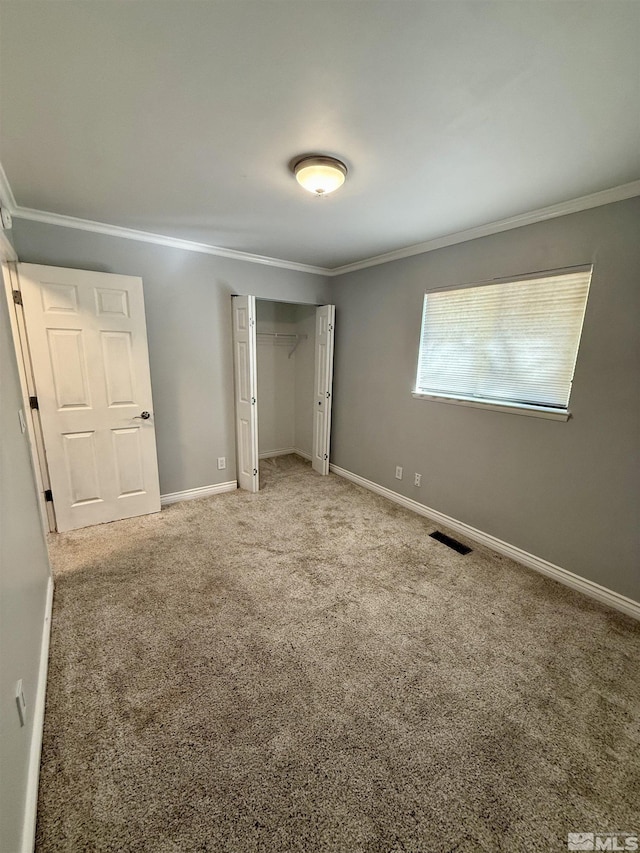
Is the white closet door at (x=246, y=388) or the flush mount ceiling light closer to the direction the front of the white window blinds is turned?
the flush mount ceiling light

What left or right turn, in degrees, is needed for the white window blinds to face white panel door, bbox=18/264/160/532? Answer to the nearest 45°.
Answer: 0° — it already faces it

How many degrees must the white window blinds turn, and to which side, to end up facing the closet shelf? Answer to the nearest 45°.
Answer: approximately 45° to its right

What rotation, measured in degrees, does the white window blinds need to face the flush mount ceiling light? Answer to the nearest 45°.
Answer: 0° — it already faces it

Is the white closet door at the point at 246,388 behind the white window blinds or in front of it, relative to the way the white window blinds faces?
in front

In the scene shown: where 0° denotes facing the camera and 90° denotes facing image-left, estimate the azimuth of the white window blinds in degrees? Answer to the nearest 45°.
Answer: approximately 45°

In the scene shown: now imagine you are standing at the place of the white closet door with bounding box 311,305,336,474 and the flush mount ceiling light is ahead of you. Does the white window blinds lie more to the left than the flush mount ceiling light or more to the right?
left

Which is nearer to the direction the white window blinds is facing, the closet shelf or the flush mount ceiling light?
the flush mount ceiling light
